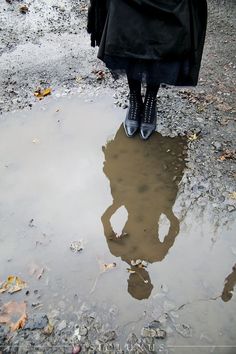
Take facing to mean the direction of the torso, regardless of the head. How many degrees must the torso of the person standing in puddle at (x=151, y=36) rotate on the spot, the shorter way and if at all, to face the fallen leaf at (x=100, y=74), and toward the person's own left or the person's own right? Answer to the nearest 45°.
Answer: approximately 180°

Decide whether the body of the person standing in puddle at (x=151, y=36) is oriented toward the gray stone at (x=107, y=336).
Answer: yes

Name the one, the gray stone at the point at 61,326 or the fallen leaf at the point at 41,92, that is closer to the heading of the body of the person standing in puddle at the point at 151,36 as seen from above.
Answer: the gray stone

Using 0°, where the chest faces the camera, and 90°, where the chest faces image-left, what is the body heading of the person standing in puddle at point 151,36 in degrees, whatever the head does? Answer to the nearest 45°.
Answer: approximately 0°
